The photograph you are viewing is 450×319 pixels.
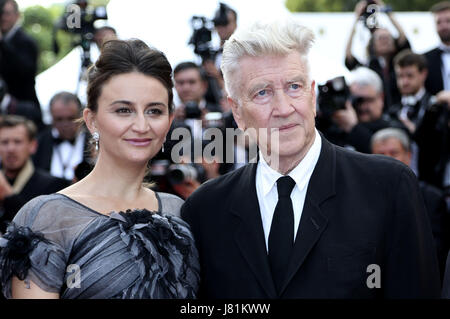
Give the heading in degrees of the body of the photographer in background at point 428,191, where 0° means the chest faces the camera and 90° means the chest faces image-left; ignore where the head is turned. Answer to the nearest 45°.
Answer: approximately 45°

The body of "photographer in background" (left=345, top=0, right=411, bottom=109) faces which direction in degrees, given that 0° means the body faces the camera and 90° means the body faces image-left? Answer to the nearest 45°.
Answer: approximately 0°

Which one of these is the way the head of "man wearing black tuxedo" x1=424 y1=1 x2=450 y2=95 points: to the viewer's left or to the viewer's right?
to the viewer's left

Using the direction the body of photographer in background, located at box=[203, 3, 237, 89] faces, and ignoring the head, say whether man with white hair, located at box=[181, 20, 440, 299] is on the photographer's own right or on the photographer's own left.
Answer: on the photographer's own left

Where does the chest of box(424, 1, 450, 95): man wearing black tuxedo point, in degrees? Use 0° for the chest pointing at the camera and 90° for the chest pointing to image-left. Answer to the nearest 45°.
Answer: approximately 45°

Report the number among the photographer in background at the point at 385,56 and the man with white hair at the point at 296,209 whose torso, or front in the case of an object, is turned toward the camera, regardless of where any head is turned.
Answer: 2

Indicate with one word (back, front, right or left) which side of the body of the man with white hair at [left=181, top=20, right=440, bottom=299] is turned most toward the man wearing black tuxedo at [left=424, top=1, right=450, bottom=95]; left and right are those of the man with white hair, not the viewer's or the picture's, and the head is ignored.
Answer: back
